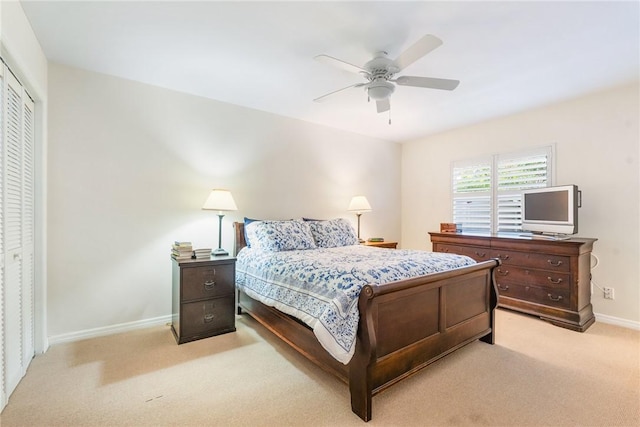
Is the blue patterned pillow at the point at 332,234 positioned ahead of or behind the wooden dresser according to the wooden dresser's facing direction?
ahead

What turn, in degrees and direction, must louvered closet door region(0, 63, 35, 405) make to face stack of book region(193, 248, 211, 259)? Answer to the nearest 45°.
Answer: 0° — it already faces it

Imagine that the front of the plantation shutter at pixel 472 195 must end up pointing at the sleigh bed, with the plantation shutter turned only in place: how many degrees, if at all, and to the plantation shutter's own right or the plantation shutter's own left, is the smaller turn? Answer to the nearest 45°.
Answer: approximately 45° to the plantation shutter's own left

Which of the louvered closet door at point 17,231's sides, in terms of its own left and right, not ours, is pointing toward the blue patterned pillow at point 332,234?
front

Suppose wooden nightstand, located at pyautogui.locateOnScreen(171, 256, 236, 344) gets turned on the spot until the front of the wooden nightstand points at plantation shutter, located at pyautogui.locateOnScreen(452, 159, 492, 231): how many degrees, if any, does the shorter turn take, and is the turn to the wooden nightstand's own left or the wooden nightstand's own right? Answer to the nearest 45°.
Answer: approximately 90° to the wooden nightstand's own left

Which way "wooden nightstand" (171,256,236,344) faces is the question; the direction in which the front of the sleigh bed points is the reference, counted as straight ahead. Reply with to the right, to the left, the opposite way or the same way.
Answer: the same way

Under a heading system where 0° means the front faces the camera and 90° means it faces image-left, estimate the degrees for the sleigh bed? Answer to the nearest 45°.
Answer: approximately 315°

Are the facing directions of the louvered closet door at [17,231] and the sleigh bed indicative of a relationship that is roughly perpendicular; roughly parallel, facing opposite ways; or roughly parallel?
roughly perpendicular

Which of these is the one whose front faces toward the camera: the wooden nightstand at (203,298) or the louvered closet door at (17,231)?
the wooden nightstand

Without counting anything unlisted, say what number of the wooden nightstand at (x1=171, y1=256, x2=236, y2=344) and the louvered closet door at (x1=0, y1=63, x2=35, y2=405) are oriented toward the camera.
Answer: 1

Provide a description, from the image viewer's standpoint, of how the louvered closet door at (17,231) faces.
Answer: facing to the right of the viewer

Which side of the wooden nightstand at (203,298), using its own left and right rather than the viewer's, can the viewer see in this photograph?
front

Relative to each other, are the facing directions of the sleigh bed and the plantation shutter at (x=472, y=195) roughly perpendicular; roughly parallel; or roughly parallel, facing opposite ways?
roughly perpendicular

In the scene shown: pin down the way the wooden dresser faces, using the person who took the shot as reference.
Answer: facing the viewer and to the left of the viewer

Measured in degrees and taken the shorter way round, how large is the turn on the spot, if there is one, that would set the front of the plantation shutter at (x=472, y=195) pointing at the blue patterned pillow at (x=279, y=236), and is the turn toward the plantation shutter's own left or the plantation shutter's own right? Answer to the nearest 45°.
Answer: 0° — it already faces it
